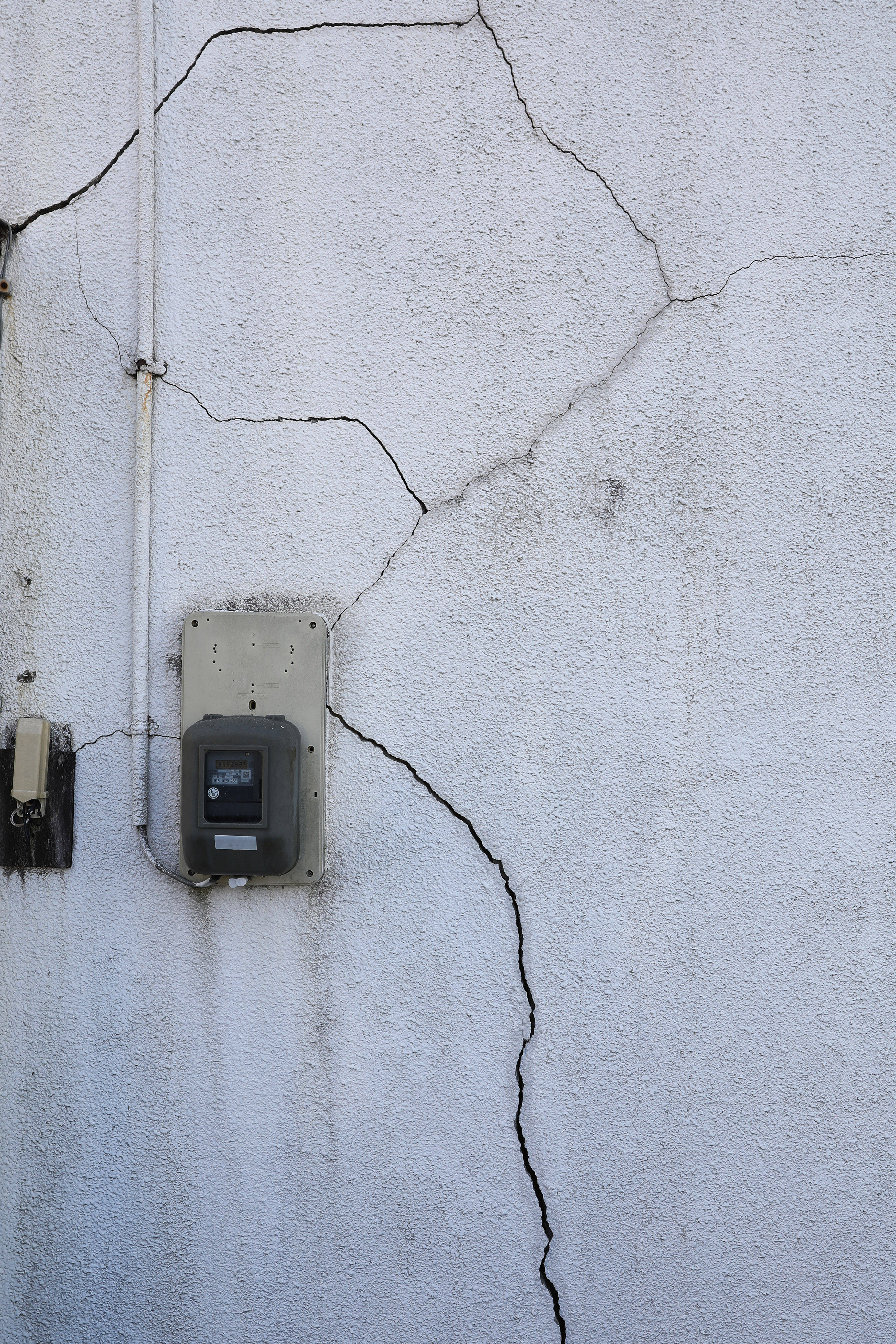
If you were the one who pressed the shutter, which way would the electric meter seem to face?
facing the viewer
